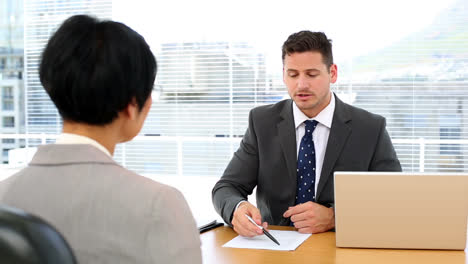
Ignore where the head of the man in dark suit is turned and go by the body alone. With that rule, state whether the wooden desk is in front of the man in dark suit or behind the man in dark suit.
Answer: in front

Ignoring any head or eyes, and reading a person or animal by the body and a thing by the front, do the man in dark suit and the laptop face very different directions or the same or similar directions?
very different directions

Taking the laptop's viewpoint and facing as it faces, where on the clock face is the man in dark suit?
The man in dark suit is roughly at 11 o'clock from the laptop.

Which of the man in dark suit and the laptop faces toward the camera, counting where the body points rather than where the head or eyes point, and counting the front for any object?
the man in dark suit

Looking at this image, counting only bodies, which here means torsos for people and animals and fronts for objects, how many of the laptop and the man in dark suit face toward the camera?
1

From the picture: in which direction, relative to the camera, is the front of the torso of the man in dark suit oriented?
toward the camera

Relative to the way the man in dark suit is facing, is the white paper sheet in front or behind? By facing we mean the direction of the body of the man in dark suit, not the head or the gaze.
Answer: in front

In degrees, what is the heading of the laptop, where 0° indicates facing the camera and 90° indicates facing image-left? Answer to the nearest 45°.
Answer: approximately 180°
